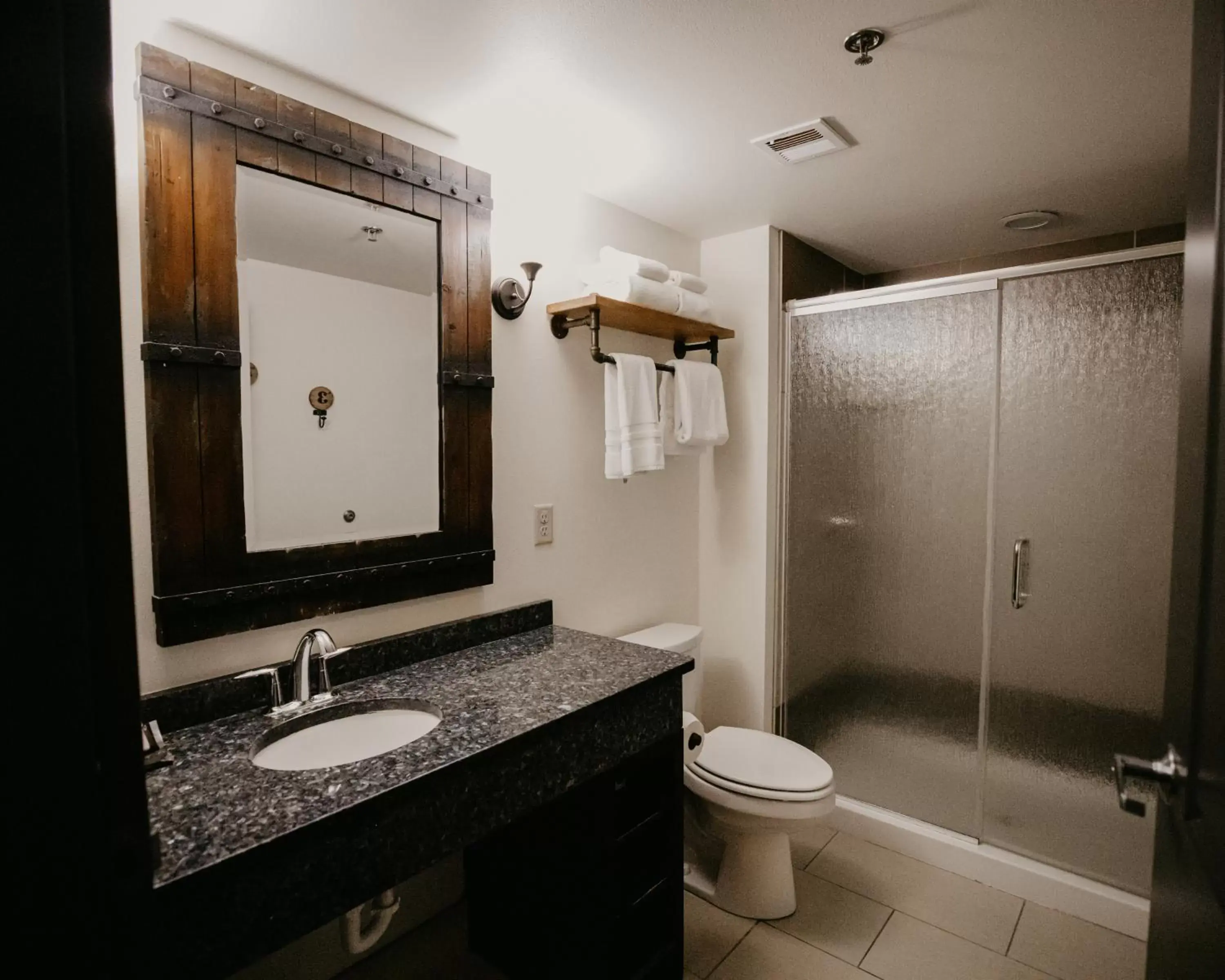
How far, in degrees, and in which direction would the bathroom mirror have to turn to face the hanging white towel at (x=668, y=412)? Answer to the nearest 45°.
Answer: approximately 45° to its left

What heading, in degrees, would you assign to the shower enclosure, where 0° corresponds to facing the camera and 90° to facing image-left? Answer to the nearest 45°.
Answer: approximately 45°

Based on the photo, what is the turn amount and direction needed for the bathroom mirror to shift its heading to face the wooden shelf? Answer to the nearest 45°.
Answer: approximately 45° to its left

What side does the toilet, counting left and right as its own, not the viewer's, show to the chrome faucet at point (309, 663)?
right

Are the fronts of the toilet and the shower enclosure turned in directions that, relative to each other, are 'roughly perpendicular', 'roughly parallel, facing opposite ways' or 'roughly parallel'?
roughly perpendicular

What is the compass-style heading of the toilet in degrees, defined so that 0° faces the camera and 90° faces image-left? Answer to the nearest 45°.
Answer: approximately 315°

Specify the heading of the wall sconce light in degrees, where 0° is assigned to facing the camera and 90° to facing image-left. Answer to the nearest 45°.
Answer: approximately 315°

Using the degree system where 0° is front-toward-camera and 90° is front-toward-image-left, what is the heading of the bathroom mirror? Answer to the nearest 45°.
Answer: approximately 315°
